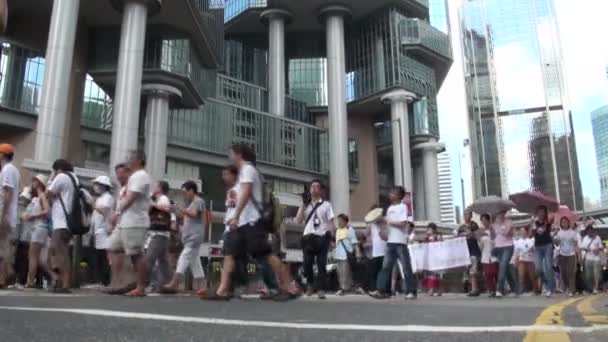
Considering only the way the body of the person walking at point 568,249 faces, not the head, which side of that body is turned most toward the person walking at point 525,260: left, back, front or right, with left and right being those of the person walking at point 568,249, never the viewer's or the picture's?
right

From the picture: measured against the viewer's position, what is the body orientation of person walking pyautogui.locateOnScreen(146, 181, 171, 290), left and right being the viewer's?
facing to the left of the viewer

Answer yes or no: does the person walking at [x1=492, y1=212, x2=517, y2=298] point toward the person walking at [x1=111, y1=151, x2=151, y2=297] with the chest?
yes

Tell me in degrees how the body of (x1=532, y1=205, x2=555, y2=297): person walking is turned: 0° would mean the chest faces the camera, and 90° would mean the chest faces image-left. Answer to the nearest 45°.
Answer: approximately 45°

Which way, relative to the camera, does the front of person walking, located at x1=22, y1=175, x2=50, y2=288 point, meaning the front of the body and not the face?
to the viewer's left

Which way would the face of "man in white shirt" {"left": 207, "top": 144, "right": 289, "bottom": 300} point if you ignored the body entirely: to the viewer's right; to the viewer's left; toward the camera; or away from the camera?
to the viewer's left

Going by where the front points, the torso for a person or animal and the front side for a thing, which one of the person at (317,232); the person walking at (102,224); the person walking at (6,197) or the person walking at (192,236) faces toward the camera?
the person at (317,232)

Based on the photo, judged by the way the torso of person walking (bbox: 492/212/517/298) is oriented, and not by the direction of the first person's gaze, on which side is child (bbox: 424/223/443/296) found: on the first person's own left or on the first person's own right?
on the first person's own right

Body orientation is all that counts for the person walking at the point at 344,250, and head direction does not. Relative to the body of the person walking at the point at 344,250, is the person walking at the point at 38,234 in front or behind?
in front

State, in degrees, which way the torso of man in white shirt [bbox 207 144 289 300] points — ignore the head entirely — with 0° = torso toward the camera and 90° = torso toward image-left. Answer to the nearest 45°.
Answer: approximately 90°

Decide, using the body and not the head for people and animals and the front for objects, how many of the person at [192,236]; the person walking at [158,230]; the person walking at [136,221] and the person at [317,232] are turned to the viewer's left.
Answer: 3
